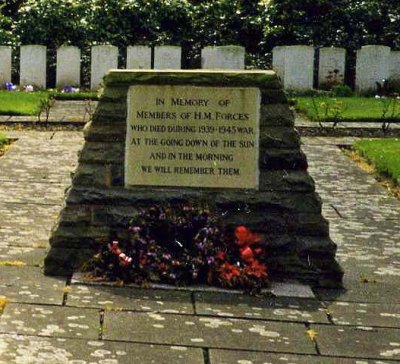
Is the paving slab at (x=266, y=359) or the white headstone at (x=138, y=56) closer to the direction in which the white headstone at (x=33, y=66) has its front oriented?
the paving slab

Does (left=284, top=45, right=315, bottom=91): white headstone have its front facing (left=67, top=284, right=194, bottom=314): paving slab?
yes

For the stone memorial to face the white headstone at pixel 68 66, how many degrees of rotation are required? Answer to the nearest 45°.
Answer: approximately 180°

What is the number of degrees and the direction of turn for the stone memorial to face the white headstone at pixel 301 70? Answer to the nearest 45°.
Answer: approximately 180°

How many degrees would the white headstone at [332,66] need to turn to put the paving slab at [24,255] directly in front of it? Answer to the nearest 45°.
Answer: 0° — it already faces it

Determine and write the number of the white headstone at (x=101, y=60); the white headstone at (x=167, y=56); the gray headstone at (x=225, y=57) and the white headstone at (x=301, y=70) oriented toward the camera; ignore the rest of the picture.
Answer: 4

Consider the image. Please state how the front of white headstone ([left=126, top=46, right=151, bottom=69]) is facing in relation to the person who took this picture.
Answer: facing the viewer

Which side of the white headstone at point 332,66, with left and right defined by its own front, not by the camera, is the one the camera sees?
front

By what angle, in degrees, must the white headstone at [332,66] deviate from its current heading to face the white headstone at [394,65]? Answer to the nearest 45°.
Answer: approximately 90° to its left

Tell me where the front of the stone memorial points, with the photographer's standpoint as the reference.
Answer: facing the viewer

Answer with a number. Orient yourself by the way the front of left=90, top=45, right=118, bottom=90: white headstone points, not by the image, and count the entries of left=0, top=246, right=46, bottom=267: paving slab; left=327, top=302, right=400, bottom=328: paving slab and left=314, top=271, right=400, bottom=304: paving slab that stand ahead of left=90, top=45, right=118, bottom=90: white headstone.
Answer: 3

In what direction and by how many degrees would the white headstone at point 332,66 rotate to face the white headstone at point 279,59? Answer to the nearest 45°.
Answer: approximately 90° to its right

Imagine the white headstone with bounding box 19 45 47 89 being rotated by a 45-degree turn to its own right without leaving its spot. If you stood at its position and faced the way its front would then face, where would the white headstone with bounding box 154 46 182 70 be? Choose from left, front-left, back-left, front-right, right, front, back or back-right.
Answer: back-left

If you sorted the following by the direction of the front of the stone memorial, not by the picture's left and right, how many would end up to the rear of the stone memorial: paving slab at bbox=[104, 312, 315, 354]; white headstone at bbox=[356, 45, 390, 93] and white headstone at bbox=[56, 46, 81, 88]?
2

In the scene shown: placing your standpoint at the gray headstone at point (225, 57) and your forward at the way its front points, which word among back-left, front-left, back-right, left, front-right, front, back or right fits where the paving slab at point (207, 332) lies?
front

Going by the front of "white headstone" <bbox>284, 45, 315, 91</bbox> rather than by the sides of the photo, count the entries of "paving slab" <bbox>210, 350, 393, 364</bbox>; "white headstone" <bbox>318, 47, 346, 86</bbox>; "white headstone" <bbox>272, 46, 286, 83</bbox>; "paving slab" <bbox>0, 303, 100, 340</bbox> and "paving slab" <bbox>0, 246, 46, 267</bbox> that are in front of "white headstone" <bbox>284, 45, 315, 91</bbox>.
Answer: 3

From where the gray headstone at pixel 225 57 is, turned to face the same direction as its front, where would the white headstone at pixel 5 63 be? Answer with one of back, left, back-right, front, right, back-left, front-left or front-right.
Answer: right

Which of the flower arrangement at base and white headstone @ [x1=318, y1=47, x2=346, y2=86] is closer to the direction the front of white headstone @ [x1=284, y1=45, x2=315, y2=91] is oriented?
the flower arrangement at base

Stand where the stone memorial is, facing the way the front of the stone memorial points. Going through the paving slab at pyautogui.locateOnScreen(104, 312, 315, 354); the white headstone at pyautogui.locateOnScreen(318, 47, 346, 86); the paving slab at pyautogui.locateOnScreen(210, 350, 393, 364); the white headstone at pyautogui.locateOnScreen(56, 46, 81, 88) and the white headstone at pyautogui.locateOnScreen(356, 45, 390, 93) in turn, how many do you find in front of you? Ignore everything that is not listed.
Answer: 2

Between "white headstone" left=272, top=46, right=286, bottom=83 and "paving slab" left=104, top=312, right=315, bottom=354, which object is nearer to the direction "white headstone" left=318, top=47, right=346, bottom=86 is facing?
the paving slab
